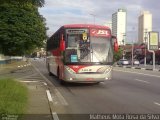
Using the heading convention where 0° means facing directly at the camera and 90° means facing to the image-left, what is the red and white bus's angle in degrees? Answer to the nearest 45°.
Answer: approximately 0°
